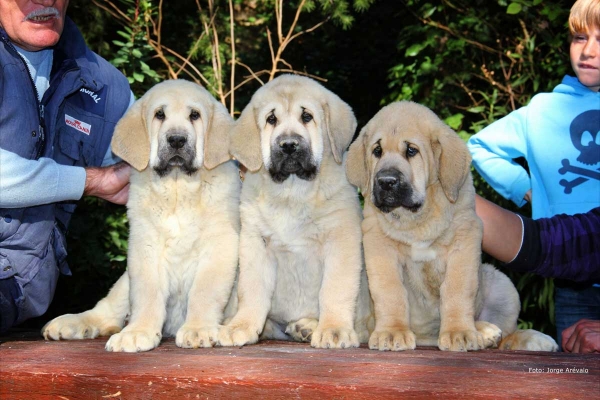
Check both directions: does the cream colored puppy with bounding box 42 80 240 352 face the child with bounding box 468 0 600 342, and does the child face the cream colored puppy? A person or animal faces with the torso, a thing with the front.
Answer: no

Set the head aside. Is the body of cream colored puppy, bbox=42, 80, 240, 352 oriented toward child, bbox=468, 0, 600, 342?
no

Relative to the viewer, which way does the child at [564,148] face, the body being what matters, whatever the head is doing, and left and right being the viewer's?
facing the viewer

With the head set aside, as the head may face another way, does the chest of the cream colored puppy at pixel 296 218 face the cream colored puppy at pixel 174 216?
no

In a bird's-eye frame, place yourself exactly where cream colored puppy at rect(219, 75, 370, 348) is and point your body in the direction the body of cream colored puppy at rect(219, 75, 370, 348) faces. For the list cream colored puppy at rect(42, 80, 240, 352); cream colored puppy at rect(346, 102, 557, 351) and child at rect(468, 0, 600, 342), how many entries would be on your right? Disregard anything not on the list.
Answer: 1

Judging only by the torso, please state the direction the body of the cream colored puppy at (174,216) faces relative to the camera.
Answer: toward the camera

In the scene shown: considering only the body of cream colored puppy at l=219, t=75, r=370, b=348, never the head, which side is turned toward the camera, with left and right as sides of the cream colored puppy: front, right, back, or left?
front

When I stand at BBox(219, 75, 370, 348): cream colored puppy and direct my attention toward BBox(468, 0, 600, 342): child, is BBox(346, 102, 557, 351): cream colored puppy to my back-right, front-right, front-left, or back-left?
front-right

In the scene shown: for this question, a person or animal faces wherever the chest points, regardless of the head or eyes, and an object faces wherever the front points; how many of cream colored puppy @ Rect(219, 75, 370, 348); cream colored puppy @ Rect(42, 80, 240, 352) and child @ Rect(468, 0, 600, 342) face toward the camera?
3

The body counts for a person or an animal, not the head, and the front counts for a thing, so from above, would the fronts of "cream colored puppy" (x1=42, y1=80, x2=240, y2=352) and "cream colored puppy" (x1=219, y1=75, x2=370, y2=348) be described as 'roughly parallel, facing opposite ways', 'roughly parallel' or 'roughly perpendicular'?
roughly parallel

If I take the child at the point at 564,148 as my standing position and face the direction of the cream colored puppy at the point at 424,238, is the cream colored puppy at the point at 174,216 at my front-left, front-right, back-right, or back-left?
front-right

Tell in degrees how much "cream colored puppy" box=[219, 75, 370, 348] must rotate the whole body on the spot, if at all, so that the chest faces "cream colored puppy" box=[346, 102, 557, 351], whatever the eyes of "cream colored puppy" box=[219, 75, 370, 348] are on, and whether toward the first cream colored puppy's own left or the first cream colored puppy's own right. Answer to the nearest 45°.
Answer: approximately 90° to the first cream colored puppy's own left

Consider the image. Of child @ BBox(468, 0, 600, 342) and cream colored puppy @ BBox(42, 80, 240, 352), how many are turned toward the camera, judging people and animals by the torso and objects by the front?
2

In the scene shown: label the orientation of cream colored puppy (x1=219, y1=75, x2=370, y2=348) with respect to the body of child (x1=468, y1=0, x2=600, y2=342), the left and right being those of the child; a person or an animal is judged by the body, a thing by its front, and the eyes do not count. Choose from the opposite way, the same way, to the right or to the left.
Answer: the same way

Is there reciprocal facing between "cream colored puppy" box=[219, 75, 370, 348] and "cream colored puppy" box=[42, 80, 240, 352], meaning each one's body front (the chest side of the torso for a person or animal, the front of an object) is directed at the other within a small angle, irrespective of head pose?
no

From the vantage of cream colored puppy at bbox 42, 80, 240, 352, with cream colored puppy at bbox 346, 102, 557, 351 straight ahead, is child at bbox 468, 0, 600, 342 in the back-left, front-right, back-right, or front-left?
front-left
